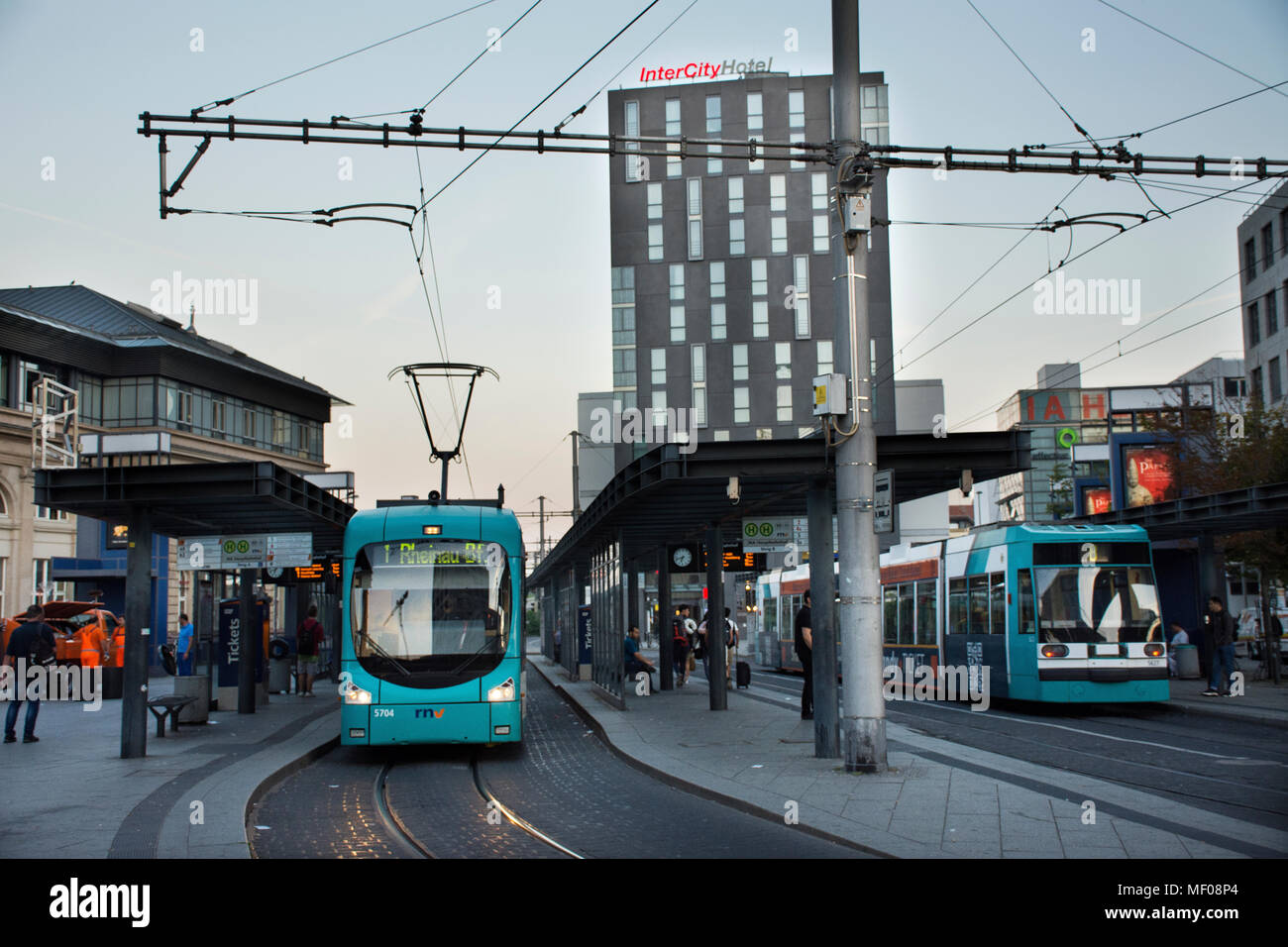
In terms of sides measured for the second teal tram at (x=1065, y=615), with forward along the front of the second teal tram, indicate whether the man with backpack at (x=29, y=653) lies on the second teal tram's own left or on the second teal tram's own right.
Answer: on the second teal tram's own right

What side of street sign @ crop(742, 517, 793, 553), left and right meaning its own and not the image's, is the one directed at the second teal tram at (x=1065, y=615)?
left

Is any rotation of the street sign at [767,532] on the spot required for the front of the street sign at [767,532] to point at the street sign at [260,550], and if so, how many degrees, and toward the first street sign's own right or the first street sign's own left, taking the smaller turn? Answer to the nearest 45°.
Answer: approximately 90° to the first street sign's own right

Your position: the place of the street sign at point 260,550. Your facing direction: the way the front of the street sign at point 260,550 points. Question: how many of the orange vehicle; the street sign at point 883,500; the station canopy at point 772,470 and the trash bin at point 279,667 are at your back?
2

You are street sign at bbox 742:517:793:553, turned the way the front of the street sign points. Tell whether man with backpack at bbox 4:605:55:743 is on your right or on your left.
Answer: on your right

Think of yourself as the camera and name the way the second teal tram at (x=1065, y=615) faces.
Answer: facing the viewer and to the right of the viewer

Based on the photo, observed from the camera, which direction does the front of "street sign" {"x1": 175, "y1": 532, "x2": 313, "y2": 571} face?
facing the viewer

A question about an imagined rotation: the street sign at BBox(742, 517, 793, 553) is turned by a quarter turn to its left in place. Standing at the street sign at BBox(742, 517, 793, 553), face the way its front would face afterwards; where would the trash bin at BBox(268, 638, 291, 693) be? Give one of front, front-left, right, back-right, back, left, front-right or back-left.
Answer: back-left

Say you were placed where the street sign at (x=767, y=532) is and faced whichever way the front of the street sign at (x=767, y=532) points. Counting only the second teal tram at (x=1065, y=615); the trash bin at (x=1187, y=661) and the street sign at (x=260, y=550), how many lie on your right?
1

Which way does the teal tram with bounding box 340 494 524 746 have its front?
toward the camera
